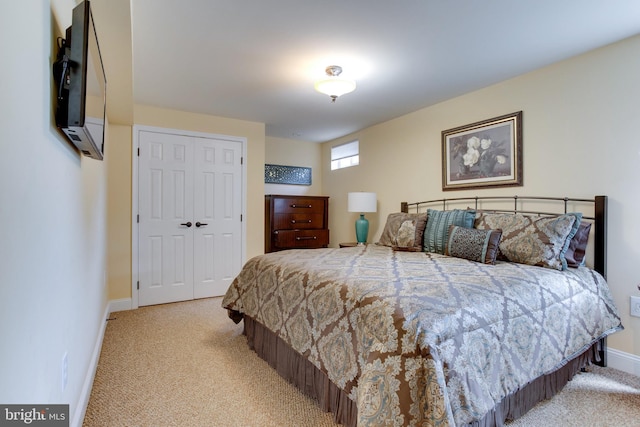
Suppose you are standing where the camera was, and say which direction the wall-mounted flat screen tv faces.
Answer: facing to the right of the viewer

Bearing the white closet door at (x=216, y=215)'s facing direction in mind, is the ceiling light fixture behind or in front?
in front

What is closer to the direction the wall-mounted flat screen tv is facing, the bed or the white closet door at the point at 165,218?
the bed

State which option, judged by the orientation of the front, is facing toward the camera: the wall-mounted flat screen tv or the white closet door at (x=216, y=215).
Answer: the white closet door

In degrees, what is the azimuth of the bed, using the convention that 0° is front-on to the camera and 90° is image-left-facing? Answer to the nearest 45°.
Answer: approximately 45°

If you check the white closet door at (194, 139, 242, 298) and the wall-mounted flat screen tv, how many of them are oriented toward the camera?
1

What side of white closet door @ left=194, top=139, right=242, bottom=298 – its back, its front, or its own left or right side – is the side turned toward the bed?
front

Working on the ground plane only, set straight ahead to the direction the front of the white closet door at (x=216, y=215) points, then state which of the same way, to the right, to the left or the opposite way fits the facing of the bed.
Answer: to the right

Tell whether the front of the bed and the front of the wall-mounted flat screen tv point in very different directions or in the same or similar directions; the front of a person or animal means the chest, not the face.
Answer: very different directions

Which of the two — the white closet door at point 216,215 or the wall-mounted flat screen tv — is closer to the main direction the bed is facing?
the wall-mounted flat screen tv

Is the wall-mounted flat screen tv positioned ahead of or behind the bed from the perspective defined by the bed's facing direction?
ahead

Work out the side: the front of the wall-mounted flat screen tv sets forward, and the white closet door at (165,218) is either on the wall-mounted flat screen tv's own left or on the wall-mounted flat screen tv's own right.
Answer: on the wall-mounted flat screen tv's own left

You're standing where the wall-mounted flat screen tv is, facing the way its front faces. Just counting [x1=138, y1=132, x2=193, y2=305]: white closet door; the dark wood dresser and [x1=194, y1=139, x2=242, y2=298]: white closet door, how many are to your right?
0

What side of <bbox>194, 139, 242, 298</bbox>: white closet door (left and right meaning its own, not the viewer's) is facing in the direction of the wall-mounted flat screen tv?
front

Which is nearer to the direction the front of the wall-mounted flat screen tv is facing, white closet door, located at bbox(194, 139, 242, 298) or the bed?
the bed

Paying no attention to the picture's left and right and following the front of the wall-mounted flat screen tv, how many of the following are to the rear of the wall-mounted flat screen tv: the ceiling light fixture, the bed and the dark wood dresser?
0

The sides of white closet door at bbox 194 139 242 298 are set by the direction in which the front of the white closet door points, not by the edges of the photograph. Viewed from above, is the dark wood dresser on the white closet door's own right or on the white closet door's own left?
on the white closet door's own left

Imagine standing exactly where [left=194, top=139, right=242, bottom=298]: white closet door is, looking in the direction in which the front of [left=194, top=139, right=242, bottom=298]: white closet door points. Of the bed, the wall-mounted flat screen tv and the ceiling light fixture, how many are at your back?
0

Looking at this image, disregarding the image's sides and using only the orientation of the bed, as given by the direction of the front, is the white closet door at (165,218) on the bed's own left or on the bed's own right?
on the bed's own right

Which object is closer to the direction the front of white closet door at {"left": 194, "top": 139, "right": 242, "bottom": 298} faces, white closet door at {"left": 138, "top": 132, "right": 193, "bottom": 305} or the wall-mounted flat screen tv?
the wall-mounted flat screen tv

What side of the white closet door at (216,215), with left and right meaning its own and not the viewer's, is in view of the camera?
front
